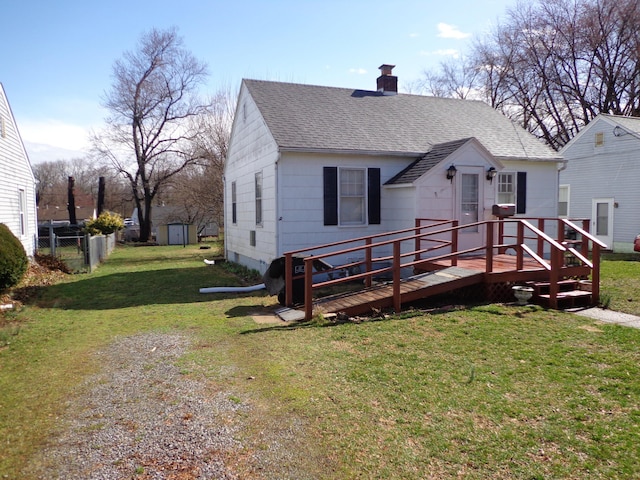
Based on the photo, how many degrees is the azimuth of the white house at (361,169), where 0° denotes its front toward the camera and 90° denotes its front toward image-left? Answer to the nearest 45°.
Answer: approximately 315°

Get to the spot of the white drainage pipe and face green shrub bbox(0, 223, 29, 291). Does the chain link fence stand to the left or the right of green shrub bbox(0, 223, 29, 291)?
right

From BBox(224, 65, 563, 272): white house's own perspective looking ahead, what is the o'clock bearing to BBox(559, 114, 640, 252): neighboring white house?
The neighboring white house is roughly at 9 o'clock from the white house.

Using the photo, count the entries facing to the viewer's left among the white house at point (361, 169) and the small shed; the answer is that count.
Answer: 0

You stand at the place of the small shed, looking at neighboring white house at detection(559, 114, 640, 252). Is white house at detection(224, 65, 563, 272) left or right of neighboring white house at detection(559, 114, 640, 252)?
right

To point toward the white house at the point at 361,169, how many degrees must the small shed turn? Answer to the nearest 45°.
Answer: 0° — it already faces it

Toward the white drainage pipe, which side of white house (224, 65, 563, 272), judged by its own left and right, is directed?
right

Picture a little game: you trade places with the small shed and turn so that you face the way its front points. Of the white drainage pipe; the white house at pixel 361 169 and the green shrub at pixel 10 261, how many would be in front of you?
3

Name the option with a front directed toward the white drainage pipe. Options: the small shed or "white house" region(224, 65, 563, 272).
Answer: the small shed

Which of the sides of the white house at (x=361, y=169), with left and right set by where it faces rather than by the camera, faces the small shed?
back

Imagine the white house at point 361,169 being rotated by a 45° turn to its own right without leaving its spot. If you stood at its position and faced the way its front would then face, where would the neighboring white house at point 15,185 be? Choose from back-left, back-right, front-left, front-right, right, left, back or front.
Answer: right
